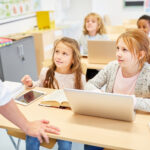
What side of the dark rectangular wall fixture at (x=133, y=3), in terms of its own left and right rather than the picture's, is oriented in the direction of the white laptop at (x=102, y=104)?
front

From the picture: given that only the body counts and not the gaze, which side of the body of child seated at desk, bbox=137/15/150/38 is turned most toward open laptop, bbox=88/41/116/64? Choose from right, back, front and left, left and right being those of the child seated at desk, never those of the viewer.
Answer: front

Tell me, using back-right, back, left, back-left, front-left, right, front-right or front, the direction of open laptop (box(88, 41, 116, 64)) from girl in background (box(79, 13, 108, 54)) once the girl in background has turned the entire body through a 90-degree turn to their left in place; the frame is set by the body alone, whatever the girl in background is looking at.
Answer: front-right

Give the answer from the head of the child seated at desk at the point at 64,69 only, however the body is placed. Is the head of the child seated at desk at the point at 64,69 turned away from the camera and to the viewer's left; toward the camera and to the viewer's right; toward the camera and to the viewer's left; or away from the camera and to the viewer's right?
toward the camera and to the viewer's left

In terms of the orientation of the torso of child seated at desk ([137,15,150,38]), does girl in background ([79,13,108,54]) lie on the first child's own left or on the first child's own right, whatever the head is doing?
on the first child's own right

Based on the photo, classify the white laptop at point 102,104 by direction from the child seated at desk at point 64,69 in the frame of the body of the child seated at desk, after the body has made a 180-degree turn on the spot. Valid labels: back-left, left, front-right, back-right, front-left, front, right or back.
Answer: back-right

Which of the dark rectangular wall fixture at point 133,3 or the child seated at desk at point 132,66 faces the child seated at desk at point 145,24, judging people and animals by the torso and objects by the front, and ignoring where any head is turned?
the dark rectangular wall fixture
